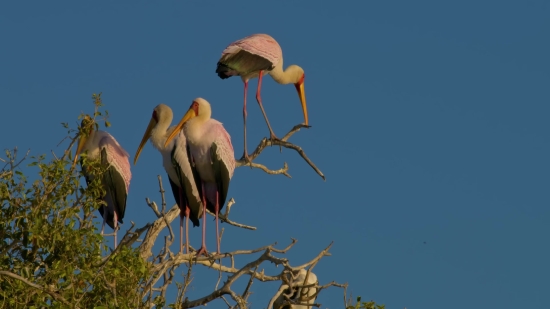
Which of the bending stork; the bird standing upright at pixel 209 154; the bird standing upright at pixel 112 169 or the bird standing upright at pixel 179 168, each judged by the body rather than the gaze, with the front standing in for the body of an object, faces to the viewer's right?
the bending stork

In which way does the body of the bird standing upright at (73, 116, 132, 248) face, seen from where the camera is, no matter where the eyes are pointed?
to the viewer's left

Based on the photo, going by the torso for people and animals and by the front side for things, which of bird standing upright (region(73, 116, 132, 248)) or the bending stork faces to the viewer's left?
the bird standing upright

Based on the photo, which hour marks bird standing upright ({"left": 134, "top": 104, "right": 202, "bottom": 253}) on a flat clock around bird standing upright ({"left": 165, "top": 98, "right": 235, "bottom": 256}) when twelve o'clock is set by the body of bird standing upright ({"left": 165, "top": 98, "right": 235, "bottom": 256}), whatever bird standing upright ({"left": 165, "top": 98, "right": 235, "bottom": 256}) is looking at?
bird standing upright ({"left": 134, "top": 104, "right": 202, "bottom": 253}) is roughly at 3 o'clock from bird standing upright ({"left": 165, "top": 98, "right": 235, "bottom": 256}).

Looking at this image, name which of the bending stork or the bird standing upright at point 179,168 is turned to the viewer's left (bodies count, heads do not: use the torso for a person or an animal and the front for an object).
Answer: the bird standing upright

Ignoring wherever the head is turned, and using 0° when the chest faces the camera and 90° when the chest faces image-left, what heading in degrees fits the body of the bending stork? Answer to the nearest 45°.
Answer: approximately 270°

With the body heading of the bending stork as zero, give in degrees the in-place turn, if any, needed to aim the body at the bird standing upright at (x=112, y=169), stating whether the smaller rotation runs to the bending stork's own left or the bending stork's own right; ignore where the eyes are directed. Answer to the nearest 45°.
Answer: approximately 180°

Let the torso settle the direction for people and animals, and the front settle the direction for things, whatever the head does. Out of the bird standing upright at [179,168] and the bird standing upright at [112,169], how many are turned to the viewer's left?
2
